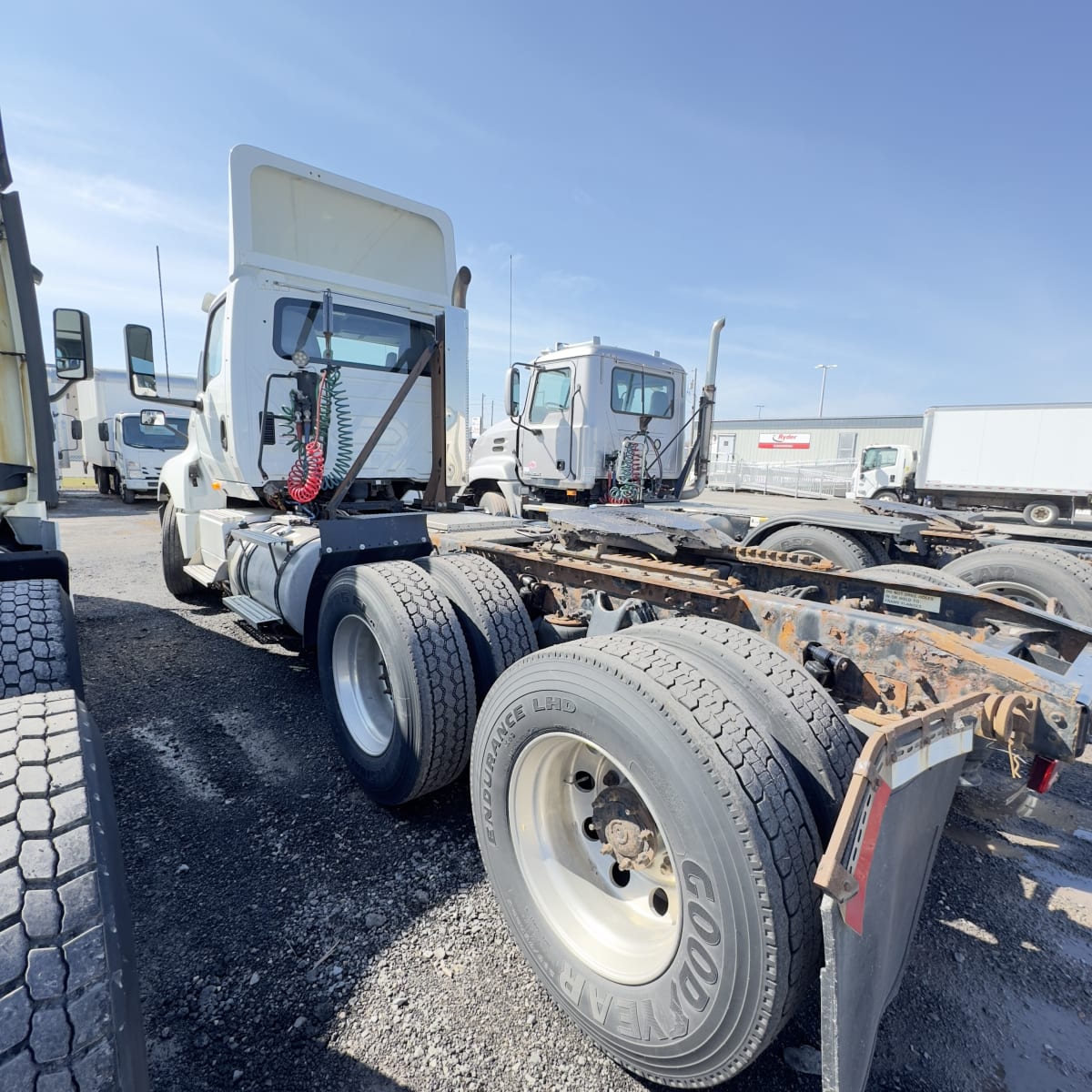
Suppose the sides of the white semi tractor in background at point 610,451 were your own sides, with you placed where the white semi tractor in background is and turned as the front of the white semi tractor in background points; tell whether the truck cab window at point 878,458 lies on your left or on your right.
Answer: on your right

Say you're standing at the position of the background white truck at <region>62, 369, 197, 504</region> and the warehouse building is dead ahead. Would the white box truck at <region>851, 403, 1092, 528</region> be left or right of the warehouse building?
right

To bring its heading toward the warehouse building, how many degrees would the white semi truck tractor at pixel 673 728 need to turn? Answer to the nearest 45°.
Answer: approximately 45° to its right

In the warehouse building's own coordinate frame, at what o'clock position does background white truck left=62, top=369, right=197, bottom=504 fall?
The background white truck is roughly at 1 o'clock from the warehouse building.

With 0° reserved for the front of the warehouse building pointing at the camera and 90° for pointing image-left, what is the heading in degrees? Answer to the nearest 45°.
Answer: approximately 0°

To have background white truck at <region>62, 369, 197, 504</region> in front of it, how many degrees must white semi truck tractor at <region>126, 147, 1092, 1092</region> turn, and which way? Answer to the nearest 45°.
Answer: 0° — it already faces it

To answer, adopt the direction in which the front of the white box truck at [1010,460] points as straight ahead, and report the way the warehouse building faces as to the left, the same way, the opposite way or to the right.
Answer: to the left

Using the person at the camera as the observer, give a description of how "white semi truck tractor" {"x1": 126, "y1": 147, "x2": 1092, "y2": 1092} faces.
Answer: facing away from the viewer and to the left of the viewer

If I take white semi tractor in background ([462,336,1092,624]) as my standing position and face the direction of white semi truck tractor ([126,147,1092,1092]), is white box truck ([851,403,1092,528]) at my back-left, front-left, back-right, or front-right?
back-left

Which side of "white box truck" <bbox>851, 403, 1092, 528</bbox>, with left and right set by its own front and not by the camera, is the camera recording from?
left
